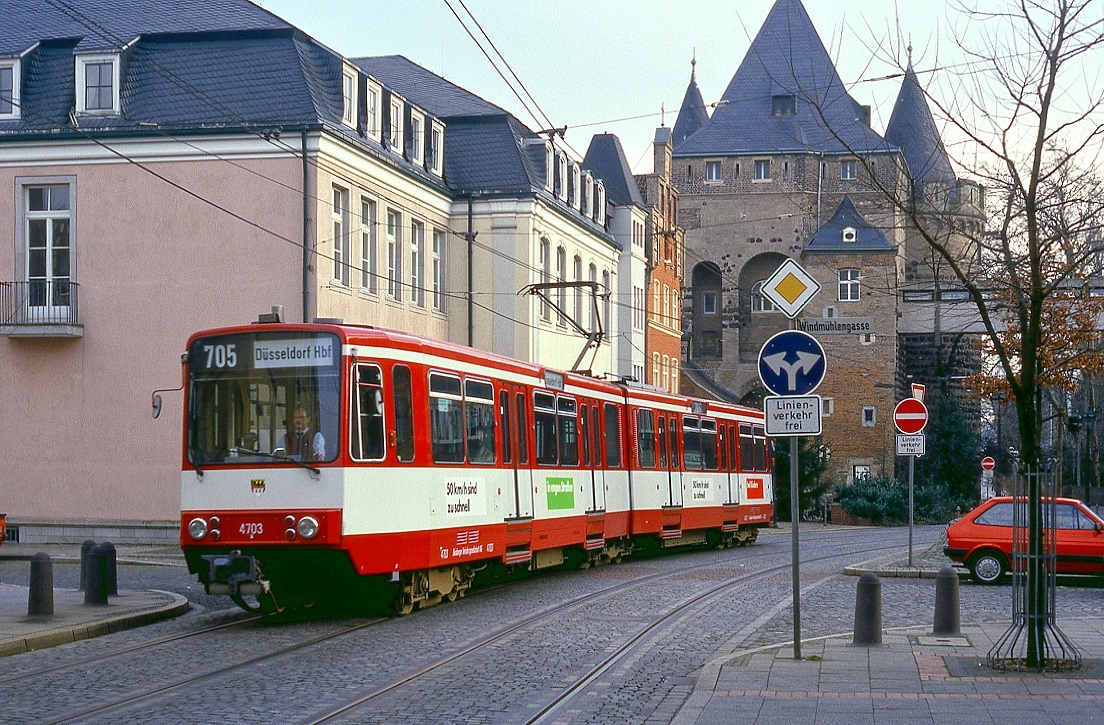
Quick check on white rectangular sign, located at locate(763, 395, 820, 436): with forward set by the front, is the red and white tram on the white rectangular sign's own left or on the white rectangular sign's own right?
on the white rectangular sign's own right

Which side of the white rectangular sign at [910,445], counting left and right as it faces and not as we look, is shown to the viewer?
front

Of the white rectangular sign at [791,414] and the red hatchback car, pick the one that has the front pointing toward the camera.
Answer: the white rectangular sign

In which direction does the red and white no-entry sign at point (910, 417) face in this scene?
toward the camera

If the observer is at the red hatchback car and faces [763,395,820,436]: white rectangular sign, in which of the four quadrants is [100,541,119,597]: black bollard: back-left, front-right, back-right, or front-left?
front-right

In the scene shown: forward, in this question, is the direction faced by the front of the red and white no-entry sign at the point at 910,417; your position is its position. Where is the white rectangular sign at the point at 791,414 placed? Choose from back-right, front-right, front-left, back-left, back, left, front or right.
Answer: front

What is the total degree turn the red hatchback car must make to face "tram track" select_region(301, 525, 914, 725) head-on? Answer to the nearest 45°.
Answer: approximately 90° to its right

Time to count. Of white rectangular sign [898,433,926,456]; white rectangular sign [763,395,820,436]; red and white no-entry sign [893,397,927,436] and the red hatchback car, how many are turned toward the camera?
3

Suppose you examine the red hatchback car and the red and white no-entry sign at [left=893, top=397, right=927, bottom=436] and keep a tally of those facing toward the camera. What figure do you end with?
1

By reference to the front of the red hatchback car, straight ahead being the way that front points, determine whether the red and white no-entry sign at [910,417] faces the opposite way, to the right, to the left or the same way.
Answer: to the right

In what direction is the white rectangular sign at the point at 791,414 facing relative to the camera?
toward the camera

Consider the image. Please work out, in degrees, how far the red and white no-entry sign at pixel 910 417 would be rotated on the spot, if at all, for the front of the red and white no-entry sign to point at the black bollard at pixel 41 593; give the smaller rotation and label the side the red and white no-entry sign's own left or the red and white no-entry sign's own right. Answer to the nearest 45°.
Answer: approximately 45° to the red and white no-entry sign's own right

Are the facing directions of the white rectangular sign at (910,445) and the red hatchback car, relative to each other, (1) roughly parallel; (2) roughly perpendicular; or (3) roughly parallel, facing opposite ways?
roughly perpendicular

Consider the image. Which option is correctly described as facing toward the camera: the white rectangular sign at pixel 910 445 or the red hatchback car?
the white rectangular sign
